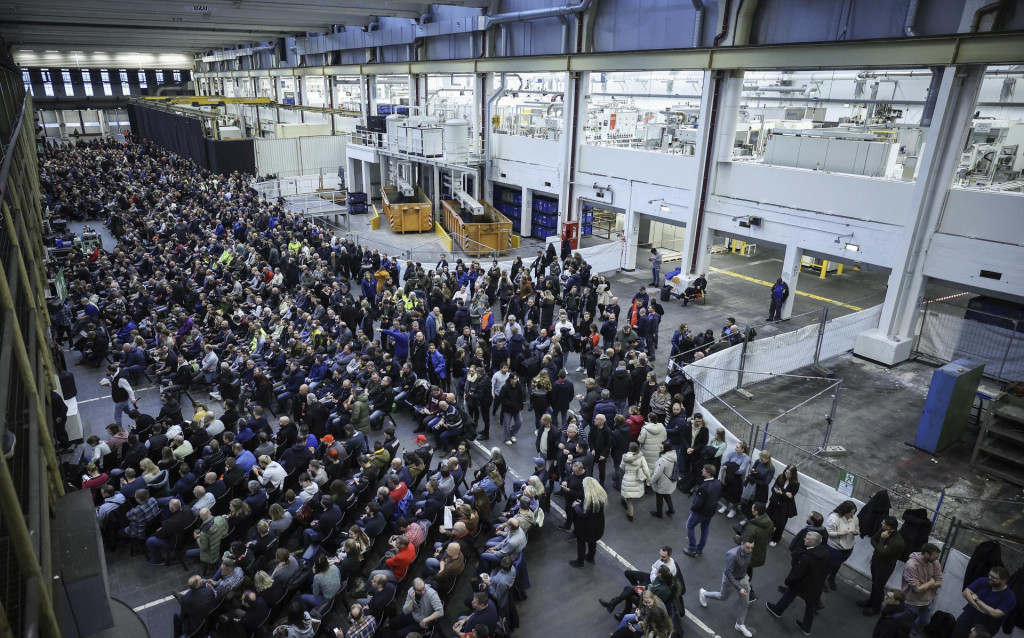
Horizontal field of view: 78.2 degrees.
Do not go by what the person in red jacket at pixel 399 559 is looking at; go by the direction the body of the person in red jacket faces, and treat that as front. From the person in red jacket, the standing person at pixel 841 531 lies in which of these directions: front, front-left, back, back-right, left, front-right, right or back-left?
back

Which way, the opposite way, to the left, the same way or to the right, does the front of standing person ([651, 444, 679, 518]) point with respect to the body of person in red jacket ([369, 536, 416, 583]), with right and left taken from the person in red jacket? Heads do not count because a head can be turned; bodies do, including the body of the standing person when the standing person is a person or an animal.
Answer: to the right

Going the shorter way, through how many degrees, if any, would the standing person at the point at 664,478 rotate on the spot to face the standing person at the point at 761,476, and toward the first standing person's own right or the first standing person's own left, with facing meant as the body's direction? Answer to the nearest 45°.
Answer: approximately 135° to the first standing person's own right

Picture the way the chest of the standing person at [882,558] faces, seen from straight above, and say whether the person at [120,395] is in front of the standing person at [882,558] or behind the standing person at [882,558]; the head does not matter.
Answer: in front

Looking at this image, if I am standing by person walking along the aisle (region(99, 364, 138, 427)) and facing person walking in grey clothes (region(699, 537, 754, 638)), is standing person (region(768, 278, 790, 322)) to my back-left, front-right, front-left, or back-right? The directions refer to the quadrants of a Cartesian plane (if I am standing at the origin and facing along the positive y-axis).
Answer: front-left

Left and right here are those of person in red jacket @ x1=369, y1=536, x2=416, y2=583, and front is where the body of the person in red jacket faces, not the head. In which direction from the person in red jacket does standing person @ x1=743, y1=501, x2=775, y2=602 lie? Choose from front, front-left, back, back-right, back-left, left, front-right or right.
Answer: back

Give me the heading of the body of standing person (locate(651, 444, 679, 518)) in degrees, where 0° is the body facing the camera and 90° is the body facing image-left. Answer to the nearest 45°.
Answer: approximately 135°

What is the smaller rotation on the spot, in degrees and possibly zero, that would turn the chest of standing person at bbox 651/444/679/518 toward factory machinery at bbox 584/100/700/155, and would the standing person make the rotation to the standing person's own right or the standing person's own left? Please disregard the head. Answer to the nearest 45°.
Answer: approximately 45° to the standing person's own right

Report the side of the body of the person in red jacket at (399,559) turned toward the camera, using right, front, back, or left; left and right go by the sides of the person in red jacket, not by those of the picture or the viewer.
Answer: left

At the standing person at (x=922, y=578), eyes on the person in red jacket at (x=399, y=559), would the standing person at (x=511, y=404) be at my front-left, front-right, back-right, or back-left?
front-right

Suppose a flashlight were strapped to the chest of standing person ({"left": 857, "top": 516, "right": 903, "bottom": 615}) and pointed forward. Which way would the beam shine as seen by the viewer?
to the viewer's left

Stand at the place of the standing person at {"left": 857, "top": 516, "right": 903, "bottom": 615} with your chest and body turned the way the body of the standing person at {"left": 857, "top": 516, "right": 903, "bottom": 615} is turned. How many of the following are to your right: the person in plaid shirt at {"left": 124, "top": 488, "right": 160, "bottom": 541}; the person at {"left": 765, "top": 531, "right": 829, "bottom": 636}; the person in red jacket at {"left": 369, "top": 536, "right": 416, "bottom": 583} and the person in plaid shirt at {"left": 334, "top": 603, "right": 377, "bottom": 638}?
0

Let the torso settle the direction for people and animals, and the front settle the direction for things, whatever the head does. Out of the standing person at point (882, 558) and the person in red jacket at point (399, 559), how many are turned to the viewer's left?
2
